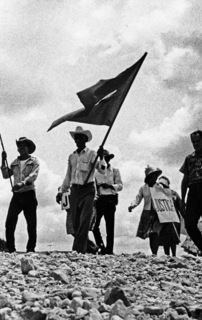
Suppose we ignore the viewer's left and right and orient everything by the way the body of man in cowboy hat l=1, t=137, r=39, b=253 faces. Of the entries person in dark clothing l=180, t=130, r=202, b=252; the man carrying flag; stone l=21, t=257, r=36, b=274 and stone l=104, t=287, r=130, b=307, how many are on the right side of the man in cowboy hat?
0

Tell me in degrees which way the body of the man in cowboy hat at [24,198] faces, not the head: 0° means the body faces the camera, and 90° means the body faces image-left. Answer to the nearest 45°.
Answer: approximately 45°

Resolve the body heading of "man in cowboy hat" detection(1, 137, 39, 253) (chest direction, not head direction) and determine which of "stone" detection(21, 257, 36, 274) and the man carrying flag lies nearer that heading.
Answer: the stone

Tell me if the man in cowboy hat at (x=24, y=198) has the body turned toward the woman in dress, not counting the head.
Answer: no

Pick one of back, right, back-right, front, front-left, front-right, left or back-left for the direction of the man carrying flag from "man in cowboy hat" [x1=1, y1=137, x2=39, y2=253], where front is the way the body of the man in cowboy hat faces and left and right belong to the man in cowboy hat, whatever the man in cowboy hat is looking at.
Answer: left

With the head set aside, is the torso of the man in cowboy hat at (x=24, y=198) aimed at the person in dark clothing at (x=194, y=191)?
no

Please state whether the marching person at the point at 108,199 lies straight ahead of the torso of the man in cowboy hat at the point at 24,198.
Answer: no

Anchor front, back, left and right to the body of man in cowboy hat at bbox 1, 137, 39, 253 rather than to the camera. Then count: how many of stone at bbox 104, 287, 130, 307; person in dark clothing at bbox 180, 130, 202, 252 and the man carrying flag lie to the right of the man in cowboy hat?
0

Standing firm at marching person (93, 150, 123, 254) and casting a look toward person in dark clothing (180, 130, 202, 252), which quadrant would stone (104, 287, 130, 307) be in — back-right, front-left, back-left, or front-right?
front-right
